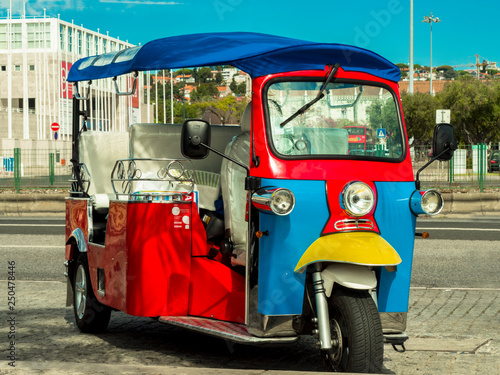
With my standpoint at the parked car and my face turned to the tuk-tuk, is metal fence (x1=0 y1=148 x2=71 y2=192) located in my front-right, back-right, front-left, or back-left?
front-right

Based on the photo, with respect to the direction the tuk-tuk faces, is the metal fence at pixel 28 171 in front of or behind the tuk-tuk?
behind

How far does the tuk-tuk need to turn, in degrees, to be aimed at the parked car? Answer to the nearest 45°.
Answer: approximately 135° to its left

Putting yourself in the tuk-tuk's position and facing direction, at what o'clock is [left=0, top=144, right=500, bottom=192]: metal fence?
The metal fence is roughly at 7 o'clock from the tuk-tuk.

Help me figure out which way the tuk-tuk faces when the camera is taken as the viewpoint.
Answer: facing the viewer and to the right of the viewer
